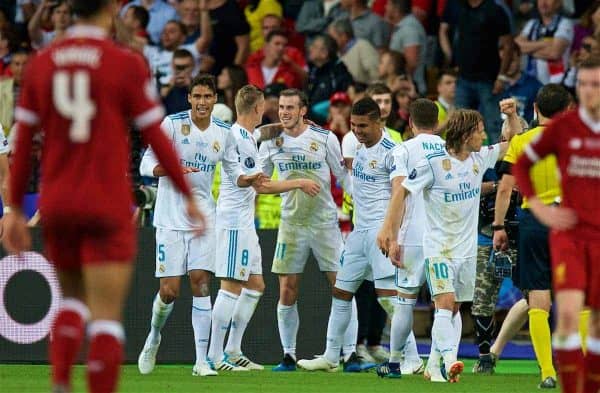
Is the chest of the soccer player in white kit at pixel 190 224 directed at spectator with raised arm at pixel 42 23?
no

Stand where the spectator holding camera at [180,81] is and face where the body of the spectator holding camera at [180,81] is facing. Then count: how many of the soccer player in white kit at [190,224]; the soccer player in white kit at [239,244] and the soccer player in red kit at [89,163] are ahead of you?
3

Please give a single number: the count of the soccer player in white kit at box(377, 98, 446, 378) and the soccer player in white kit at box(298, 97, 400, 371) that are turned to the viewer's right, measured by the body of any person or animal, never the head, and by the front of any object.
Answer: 0

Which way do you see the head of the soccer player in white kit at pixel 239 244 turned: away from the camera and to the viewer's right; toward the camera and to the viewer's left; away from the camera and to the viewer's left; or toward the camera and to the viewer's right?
away from the camera and to the viewer's right

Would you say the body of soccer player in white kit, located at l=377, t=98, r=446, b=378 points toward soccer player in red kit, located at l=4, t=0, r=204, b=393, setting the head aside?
no

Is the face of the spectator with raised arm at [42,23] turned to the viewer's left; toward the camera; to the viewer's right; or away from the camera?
toward the camera

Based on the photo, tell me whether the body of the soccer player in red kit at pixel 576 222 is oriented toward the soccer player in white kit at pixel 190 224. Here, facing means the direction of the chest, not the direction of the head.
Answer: no

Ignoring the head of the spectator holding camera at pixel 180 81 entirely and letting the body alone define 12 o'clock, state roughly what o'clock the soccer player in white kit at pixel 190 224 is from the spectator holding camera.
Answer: The soccer player in white kit is roughly at 12 o'clock from the spectator holding camera.

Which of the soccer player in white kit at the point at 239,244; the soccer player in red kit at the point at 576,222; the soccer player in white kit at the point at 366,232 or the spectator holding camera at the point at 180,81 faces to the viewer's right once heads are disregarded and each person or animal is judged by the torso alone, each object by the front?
the soccer player in white kit at the point at 239,244

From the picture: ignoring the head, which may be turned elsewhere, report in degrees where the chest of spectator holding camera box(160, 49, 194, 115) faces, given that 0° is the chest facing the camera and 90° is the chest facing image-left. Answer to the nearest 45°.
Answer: approximately 0°

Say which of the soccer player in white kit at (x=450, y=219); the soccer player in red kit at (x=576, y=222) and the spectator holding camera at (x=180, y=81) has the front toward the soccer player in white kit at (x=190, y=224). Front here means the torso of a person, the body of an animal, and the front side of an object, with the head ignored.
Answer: the spectator holding camera

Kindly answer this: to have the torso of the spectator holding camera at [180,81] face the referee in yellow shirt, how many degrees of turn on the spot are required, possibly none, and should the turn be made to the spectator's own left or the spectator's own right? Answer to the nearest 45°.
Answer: approximately 45° to the spectator's own left

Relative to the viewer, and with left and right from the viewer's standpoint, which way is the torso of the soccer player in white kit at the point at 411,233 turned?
facing away from the viewer and to the left of the viewer
